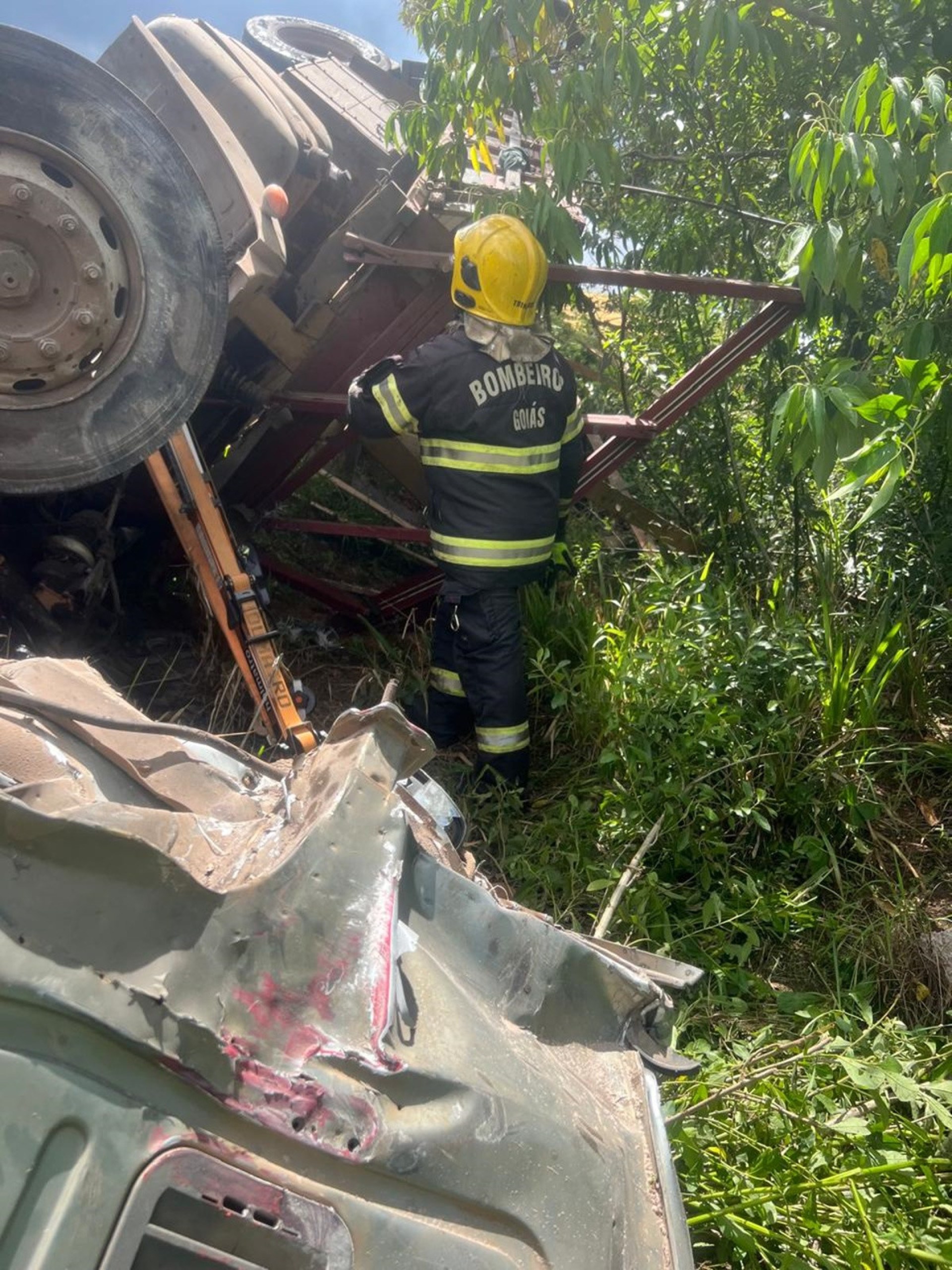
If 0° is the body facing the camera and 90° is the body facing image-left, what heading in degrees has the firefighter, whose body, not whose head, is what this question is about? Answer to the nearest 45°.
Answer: approximately 135°
